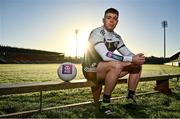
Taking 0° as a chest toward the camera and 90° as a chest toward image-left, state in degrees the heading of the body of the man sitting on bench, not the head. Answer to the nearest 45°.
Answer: approximately 315°

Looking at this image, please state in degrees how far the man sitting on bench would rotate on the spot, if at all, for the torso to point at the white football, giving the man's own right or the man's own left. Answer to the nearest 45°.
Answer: approximately 135° to the man's own right
